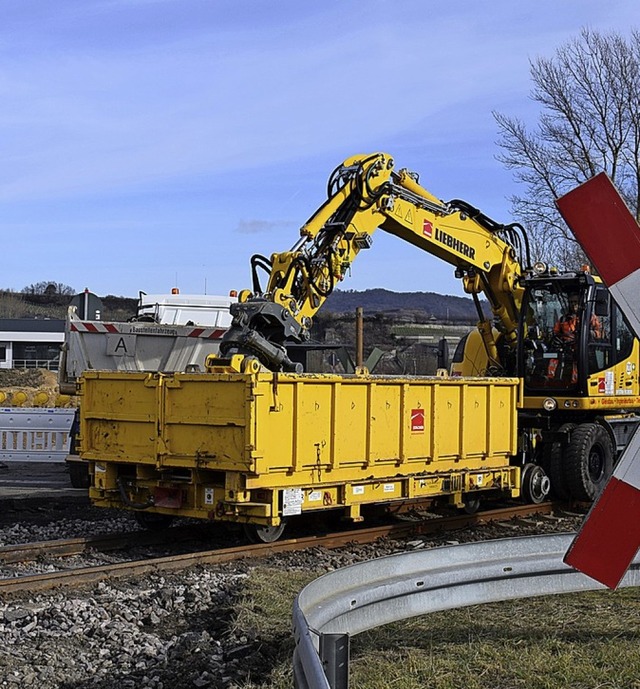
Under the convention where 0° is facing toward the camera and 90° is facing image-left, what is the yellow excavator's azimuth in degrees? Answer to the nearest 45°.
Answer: approximately 45°

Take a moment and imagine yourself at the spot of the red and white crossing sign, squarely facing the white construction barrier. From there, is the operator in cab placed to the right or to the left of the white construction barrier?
right

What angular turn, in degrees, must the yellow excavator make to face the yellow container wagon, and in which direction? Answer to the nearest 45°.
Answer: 0° — it already faces it

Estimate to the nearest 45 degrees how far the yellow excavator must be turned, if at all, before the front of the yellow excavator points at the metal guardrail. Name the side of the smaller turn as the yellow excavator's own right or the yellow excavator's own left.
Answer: approximately 45° to the yellow excavator's own left

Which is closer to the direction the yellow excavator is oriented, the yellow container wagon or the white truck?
the yellow container wagon

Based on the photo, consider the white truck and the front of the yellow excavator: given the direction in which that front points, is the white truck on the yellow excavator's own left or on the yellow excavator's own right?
on the yellow excavator's own right

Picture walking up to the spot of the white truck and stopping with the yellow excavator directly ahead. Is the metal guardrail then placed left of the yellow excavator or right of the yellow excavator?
right
